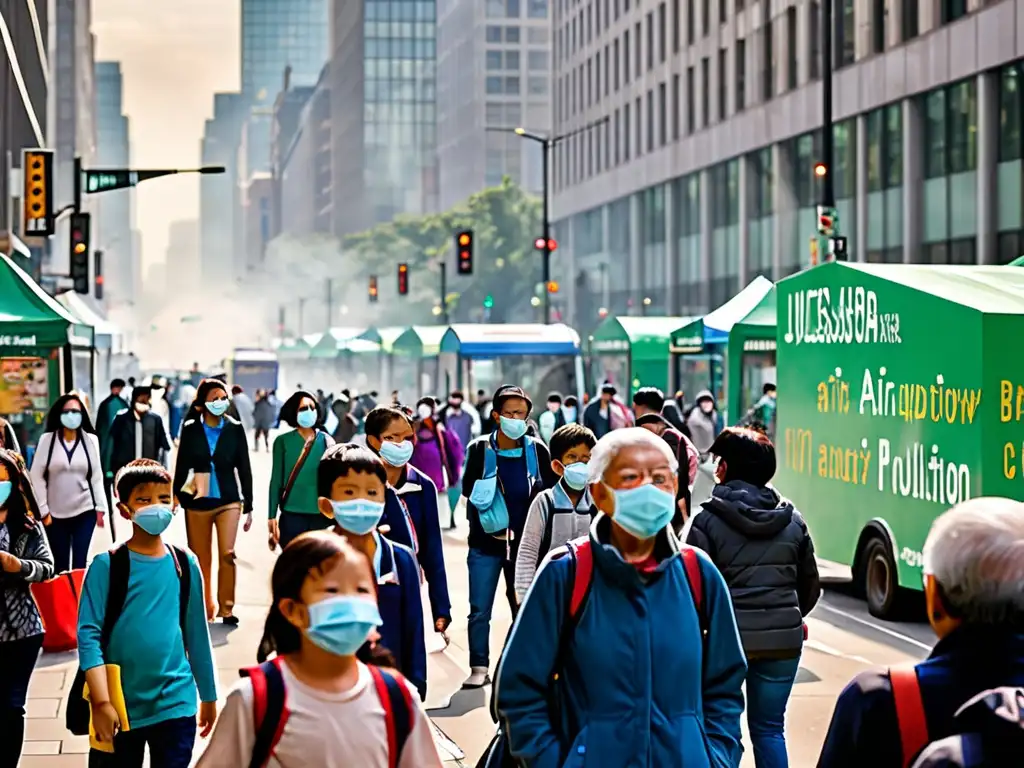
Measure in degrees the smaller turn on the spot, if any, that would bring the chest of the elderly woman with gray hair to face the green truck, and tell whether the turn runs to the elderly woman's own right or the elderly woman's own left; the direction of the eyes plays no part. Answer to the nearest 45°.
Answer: approximately 180°

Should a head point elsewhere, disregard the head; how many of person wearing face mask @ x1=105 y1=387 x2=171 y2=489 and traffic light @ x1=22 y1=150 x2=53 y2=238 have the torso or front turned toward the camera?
2

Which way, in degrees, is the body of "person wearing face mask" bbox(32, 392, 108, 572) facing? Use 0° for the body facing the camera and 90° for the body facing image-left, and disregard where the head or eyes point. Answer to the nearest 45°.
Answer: approximately 0°

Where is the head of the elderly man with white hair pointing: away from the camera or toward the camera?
away from the camera

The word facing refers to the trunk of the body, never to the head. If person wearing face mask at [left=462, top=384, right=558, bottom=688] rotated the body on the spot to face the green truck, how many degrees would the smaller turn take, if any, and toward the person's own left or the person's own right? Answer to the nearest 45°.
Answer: approximately 135° to the person's own left

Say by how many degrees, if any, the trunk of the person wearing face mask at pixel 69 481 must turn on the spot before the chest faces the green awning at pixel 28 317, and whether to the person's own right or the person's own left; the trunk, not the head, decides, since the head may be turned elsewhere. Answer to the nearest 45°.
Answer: approximately 180°
